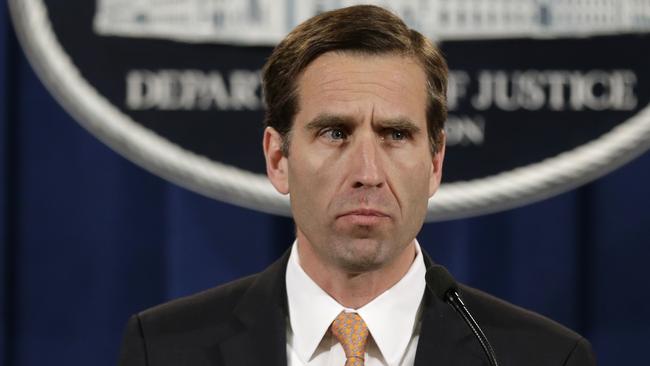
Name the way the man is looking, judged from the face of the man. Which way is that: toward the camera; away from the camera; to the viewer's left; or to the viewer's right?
toward the camera

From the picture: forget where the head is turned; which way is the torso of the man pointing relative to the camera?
toward the camera
